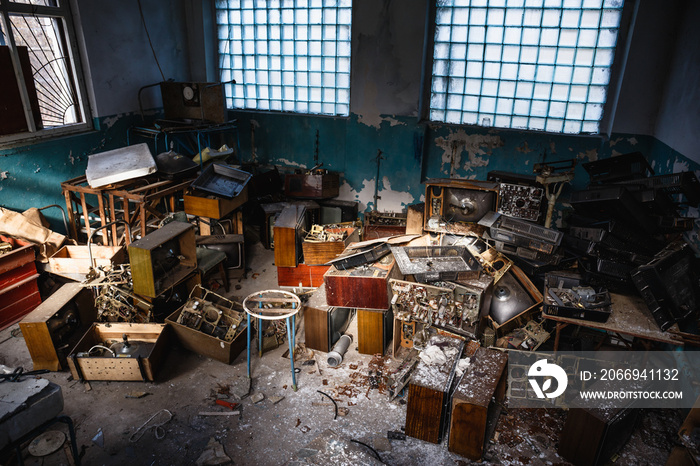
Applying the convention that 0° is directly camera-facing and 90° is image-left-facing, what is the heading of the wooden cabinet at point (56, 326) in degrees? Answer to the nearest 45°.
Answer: approximately 315°

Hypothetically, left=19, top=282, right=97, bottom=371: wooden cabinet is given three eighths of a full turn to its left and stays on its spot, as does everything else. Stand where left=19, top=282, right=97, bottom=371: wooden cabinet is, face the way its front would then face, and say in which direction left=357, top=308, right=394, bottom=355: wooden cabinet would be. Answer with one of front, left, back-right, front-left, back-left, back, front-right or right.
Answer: back-right

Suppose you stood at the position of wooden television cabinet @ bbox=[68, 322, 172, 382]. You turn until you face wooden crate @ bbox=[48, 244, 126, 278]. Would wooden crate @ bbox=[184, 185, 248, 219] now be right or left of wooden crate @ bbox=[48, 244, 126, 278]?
right

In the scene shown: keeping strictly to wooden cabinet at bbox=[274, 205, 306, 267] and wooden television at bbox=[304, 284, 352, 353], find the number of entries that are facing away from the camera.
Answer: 0

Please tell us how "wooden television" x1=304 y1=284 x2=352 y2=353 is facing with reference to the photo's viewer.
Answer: facing the viewer and to the right of the viewer
